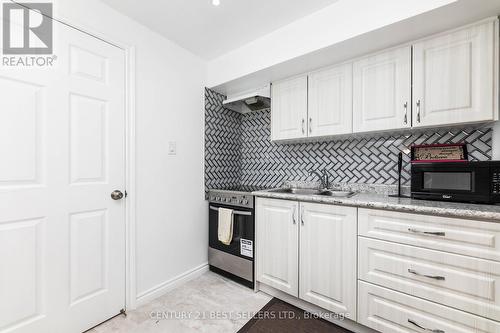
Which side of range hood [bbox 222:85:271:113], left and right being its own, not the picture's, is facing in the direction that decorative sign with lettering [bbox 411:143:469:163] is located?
left

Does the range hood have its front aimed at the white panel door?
yes

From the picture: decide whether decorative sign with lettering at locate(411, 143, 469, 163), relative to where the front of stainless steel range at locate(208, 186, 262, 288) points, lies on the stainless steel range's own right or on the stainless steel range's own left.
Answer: on the stainless steel range's own left

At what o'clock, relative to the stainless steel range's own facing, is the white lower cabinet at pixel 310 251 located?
The white lower cabinet is roughly at 9 o'clock from the stainless steel range.

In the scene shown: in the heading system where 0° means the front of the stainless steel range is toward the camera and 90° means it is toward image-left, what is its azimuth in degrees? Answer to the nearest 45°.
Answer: approximately 45°

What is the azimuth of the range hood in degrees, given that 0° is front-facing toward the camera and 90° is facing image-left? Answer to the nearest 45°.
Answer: approximately 45°

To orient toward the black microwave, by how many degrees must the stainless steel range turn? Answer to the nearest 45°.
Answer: approximately 90° to its left

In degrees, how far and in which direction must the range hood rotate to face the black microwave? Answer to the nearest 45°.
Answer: approximately 90° to its left

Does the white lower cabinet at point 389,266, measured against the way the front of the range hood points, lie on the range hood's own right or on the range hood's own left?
on the range hood's own left
